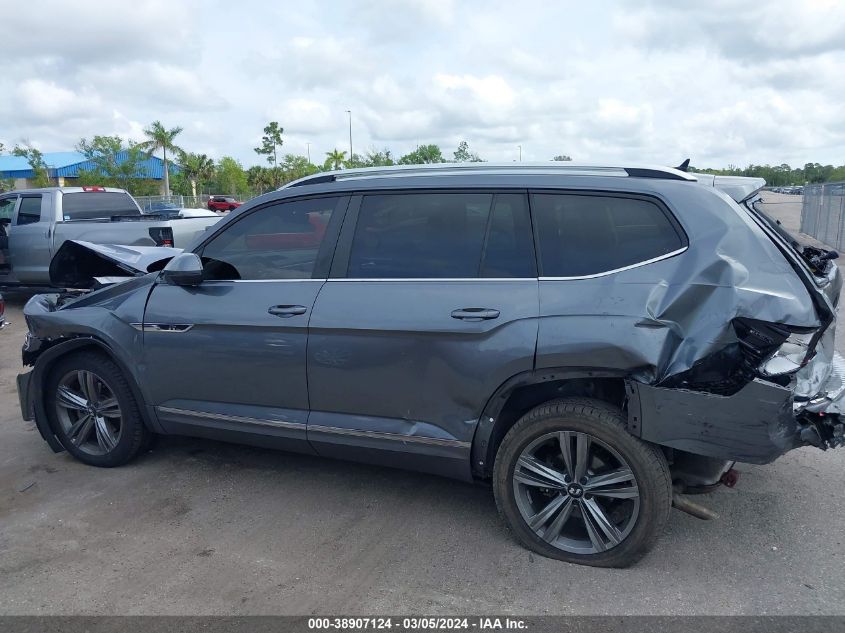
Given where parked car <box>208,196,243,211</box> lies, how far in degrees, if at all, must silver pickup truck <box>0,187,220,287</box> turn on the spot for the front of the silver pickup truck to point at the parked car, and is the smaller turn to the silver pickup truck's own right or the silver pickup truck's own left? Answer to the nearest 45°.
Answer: approximately 45° to the silver pickup truck's own right

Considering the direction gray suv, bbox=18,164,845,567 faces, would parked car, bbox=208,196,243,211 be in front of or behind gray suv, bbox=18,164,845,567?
in front

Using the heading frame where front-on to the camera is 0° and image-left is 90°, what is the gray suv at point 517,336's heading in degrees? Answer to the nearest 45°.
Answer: approximately 135°

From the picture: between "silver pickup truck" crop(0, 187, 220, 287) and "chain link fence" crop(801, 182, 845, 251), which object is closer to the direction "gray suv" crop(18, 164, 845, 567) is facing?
the silver pickup truck

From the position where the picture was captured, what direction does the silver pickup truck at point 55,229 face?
facing away from the viewer and to the left of the viewer

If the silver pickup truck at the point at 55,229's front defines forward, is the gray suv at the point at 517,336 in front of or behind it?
behind

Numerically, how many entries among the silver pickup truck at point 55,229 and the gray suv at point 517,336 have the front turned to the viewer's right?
0

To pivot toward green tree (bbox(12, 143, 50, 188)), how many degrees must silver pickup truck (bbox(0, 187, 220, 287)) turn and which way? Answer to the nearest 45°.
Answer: approximately 45° to its right

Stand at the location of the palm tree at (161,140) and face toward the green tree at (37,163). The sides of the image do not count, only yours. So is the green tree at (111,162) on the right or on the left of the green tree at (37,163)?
left

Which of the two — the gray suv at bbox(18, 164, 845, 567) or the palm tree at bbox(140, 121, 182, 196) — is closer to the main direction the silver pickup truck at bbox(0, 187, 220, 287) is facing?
the palm tree

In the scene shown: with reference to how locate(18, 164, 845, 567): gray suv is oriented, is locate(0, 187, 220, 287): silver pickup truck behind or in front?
in front
